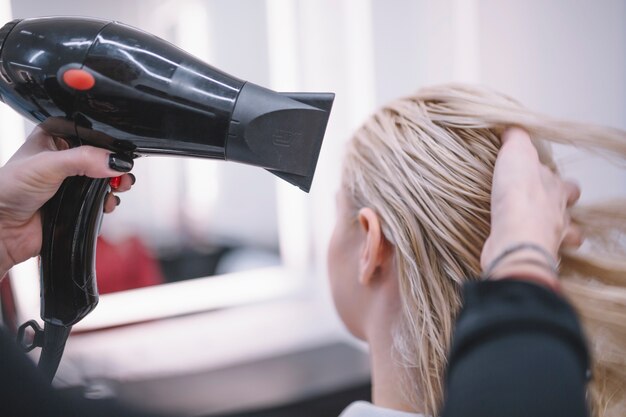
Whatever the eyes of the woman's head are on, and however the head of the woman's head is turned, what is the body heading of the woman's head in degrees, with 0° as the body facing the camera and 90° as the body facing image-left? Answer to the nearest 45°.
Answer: approximately 135°

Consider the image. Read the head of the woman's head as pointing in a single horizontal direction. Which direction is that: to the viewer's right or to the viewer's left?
to the viewer's left
